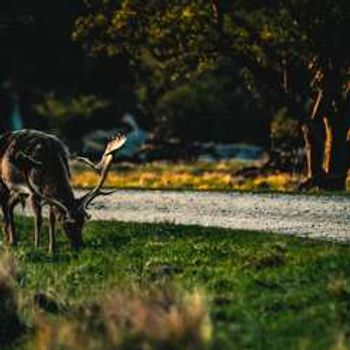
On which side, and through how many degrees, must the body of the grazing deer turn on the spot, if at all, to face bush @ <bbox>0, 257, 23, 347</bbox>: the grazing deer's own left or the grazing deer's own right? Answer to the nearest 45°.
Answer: approximately 45° to the grazing deer's own right

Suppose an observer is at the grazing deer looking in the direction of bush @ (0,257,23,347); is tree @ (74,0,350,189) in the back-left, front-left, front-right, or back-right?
back-left

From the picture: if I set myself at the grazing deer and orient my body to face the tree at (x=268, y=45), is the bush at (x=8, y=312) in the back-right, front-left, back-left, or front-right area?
back-right

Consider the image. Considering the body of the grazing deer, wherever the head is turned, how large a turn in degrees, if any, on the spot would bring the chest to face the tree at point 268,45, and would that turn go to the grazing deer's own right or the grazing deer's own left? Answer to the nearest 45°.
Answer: approximately 90° to the grazing deer's own left

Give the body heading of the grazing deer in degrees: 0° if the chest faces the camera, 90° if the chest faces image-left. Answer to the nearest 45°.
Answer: approximately 315°
